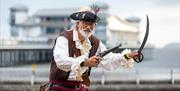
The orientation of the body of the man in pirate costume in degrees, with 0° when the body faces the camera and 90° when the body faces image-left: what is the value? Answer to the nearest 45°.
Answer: approximately 315°
